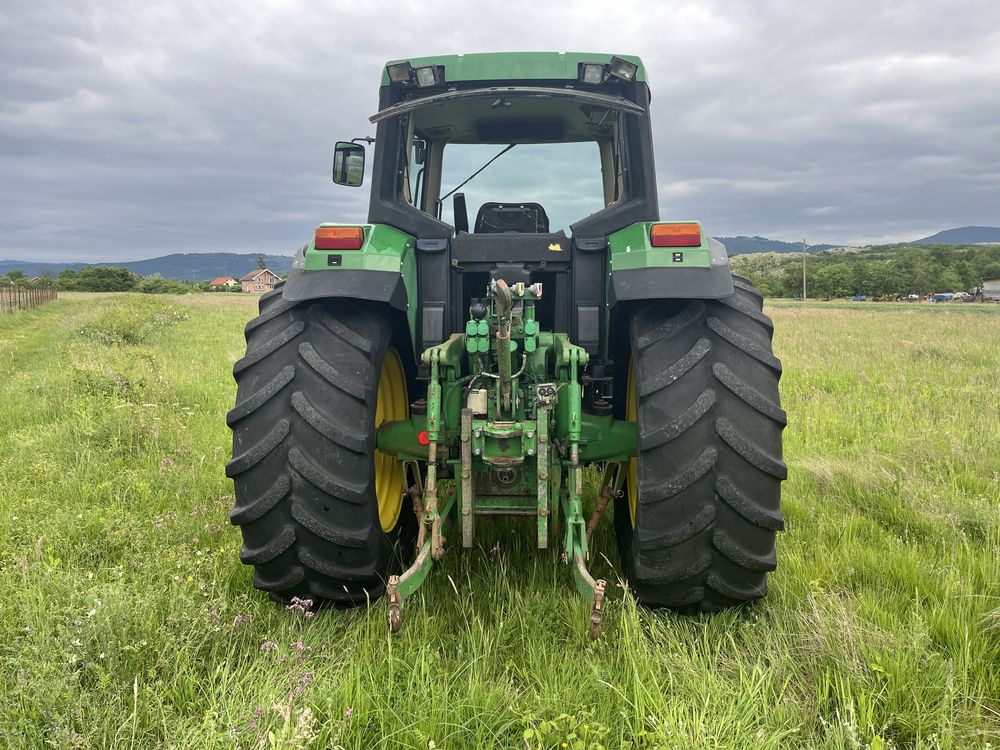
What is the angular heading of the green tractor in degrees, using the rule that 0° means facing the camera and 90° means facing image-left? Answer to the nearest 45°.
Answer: approximately 180°
